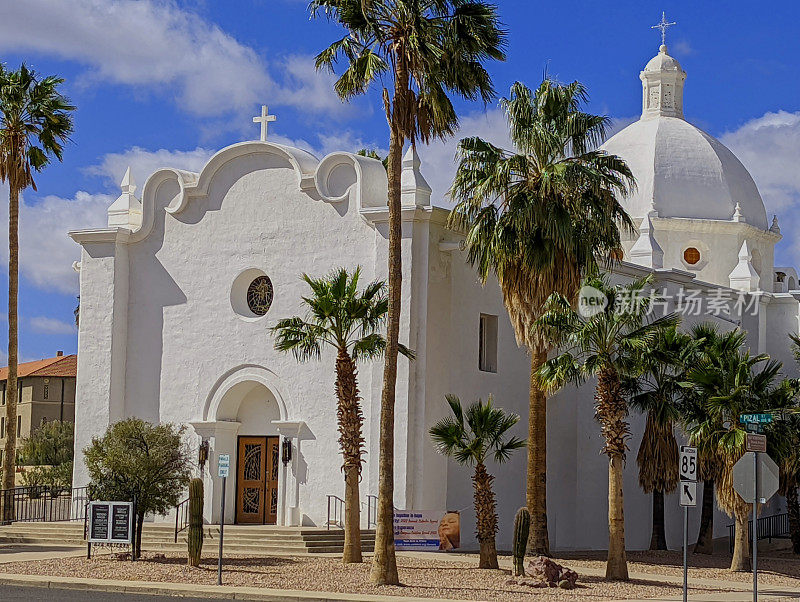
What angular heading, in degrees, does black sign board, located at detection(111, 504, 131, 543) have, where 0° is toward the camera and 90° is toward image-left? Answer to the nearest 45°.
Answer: approximately 0°

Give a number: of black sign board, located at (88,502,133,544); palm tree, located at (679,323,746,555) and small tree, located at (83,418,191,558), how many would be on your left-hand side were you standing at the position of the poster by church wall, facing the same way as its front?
1

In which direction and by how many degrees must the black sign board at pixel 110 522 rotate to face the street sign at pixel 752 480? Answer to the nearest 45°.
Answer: approximately 45° to its left

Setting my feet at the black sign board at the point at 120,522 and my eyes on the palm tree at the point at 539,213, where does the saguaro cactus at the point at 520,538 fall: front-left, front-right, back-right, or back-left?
front-right

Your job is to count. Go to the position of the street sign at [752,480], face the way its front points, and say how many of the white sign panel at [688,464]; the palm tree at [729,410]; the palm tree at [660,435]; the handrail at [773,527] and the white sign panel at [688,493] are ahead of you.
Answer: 3

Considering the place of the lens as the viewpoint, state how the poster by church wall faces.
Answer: facing the viewer

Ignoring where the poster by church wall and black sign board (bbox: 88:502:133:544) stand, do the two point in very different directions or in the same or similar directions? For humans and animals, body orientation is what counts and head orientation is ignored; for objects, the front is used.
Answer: same or similar directions

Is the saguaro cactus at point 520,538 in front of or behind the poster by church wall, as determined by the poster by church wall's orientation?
in front

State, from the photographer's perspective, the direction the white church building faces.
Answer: facing the viewer and to the left of the viewer

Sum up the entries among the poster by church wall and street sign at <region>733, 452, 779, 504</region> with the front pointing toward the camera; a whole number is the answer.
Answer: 1

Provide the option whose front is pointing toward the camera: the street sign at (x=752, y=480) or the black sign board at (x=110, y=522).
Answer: the black sign board

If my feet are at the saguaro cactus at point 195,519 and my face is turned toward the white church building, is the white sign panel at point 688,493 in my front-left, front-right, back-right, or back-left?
back-right

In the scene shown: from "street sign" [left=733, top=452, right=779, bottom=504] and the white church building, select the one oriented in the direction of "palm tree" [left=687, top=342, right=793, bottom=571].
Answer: the street sign
